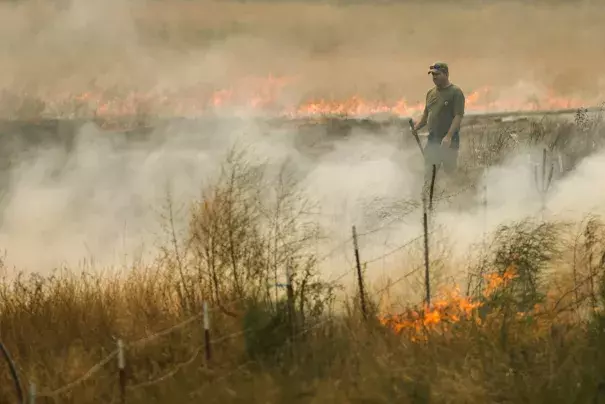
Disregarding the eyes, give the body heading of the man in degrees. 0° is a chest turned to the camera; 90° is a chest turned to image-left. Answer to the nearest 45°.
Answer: approximately 45°

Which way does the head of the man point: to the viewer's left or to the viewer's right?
to the viewer's left

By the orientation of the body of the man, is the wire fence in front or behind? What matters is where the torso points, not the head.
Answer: in front

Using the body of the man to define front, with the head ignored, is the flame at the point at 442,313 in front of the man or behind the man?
in front
